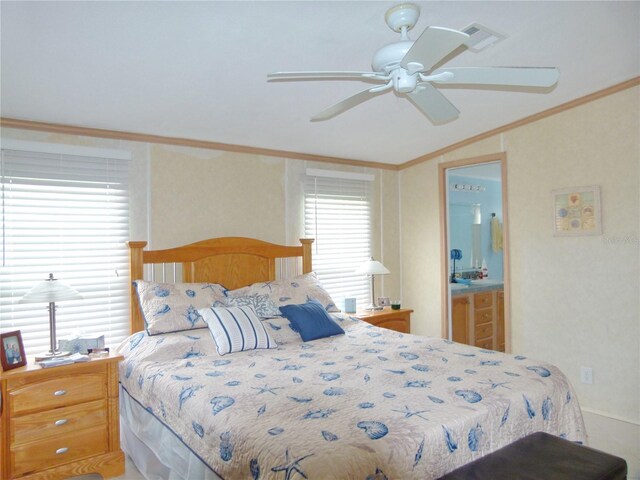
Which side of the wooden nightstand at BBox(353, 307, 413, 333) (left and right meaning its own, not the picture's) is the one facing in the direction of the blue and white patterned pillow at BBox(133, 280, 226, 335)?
right

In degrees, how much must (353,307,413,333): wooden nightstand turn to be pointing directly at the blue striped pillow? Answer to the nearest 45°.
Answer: approximately 90° to its right

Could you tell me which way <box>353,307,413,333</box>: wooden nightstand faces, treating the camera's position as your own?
facing the viewer and to the right of the viewer

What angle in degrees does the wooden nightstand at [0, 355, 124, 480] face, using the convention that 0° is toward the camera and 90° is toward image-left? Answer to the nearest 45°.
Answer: approximately 315°

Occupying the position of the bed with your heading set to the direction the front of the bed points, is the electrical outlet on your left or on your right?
on your left

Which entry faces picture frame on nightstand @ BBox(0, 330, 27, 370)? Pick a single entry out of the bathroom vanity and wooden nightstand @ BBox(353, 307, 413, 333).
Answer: the bathroom vanity

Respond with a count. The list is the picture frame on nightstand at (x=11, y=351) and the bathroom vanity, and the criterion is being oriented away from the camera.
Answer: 0

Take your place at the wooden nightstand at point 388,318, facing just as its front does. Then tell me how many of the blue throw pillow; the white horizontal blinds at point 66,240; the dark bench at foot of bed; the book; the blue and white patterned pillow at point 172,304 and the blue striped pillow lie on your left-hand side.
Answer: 0

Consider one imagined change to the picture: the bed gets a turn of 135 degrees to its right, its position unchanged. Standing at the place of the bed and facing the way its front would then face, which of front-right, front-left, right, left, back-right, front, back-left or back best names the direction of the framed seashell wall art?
back-right

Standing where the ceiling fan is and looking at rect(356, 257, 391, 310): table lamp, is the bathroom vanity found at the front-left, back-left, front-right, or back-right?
front-right

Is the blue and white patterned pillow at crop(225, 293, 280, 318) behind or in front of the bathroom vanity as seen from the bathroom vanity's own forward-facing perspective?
in front

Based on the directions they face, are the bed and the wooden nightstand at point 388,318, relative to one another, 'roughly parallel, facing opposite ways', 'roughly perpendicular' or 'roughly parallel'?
roughly parallel

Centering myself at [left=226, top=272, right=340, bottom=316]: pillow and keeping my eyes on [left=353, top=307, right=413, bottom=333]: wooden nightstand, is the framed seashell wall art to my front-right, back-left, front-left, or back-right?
front-right

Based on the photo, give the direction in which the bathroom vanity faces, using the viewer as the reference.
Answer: facing the viewer and to the left of the viewer

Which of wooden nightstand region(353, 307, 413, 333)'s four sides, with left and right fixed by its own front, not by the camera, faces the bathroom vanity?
left

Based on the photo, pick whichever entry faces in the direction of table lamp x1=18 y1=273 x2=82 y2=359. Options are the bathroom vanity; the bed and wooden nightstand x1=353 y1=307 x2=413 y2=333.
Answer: the bathroom vanity
